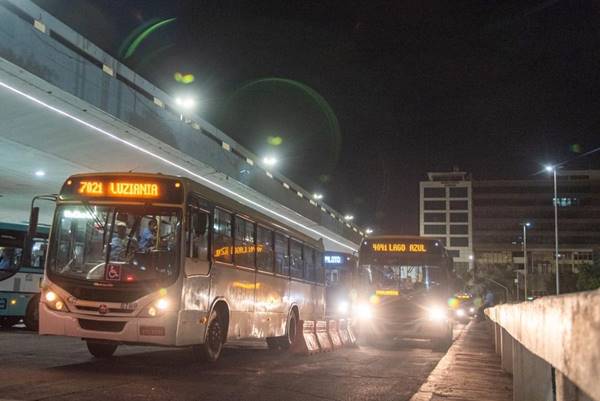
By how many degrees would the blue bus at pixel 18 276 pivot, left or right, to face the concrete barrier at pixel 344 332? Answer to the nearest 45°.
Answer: approximately 135° to its left

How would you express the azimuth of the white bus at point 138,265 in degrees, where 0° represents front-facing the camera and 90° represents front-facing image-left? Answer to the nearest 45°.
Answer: approximately 45°

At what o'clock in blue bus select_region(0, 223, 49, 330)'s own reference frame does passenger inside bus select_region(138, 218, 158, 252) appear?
The passenger inside bus is roughly at 10 o'clock from the blue bus.

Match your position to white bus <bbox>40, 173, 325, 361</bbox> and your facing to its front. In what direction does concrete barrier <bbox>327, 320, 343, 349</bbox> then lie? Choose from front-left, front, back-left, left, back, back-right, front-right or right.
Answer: back

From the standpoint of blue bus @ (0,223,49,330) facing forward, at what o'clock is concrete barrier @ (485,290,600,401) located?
The concrete barrier is roughly at 10 o'clock from the blue bus.

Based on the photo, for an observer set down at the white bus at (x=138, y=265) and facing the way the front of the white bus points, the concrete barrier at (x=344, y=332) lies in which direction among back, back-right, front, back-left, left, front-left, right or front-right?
back

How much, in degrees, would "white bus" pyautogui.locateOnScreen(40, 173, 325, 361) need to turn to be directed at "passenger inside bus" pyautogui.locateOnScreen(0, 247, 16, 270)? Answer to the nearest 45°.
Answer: approximately 90° to its right

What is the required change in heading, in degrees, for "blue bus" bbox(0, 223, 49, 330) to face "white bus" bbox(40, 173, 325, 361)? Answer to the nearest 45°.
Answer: approximately 45° to its left

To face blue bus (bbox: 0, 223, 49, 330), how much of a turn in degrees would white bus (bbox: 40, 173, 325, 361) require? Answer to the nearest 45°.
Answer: approximately 90° to its right

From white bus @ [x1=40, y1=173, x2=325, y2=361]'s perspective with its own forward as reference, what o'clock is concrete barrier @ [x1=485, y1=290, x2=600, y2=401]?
The concrete barrier is roughly at 10 o'clock from the white bus.
